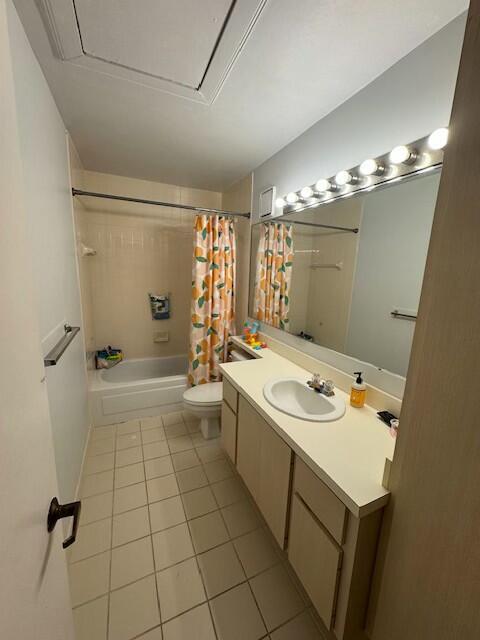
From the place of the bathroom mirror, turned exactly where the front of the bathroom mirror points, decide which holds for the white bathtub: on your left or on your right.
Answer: on your right

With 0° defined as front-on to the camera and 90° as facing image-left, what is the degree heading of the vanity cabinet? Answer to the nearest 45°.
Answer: approximately 45°

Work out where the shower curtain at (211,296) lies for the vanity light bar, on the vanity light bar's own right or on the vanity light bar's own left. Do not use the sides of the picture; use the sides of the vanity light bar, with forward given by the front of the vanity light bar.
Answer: on the vanity light bar's own right

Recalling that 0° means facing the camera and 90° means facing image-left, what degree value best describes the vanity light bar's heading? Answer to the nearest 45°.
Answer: approximately 45°

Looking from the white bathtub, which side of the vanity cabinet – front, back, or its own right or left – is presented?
right
